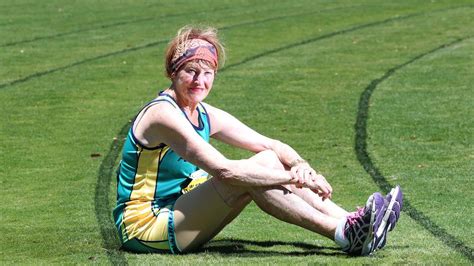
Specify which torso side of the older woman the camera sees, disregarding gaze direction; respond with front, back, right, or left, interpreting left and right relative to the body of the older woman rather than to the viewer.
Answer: right
